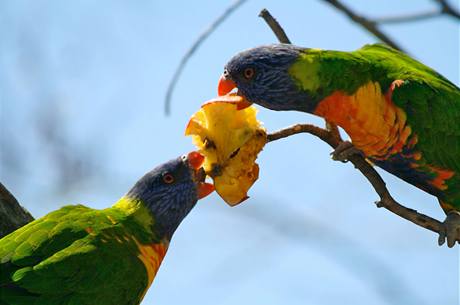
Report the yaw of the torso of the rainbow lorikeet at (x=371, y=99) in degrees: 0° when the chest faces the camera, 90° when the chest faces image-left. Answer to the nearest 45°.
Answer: approximately 90°

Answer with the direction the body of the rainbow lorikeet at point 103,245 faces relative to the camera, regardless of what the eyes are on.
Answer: to the viewer's right

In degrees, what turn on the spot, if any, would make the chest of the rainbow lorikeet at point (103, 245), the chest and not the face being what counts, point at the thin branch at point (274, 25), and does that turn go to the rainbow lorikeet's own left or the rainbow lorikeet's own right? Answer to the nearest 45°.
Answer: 0° — it already faces it

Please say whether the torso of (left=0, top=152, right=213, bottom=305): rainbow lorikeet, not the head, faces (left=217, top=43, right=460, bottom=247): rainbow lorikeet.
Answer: yes

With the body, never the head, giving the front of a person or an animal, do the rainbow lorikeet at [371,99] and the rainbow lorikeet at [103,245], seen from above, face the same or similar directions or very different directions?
very different directions

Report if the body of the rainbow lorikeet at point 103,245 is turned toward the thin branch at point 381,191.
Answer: yes

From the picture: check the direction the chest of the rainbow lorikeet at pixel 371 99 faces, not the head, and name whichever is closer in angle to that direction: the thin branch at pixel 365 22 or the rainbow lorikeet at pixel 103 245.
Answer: the rainbow lorikeet

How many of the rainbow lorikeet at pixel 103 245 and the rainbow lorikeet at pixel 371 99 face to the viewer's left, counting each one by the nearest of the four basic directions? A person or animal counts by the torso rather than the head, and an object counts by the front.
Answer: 1
